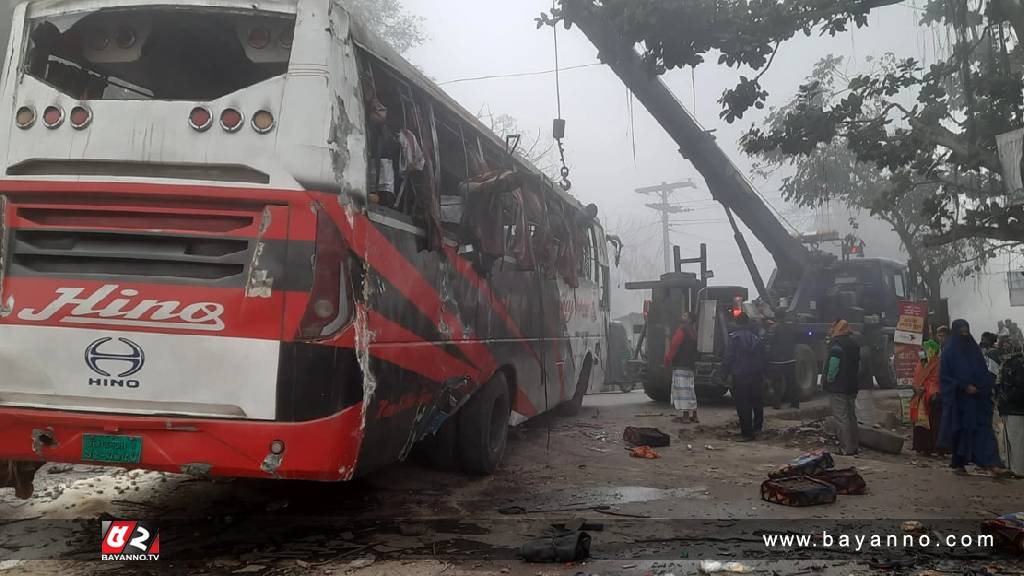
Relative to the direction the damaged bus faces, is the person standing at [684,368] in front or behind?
in front

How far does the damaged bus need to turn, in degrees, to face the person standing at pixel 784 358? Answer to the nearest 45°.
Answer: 0° — it already faces them

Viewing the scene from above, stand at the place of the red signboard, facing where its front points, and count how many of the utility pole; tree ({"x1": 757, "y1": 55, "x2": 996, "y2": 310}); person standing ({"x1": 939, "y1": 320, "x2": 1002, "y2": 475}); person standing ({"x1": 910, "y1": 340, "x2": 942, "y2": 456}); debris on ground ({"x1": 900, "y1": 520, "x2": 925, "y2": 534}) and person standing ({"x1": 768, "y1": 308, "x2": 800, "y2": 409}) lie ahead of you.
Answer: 3

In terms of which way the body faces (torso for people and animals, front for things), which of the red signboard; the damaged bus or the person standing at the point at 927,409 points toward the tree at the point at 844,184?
the damaged bus

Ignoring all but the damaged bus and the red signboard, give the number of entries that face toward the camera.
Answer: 1

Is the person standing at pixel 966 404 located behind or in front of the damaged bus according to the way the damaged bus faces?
in front

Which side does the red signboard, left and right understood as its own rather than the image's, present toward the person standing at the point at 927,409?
front

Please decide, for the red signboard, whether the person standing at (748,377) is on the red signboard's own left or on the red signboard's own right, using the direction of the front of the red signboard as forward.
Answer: on the red signboard's own right

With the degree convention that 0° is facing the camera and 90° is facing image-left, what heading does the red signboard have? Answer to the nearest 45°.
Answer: approximately 0°

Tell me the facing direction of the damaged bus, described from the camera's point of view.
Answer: facing away from the viewer and to the right of the viewer
